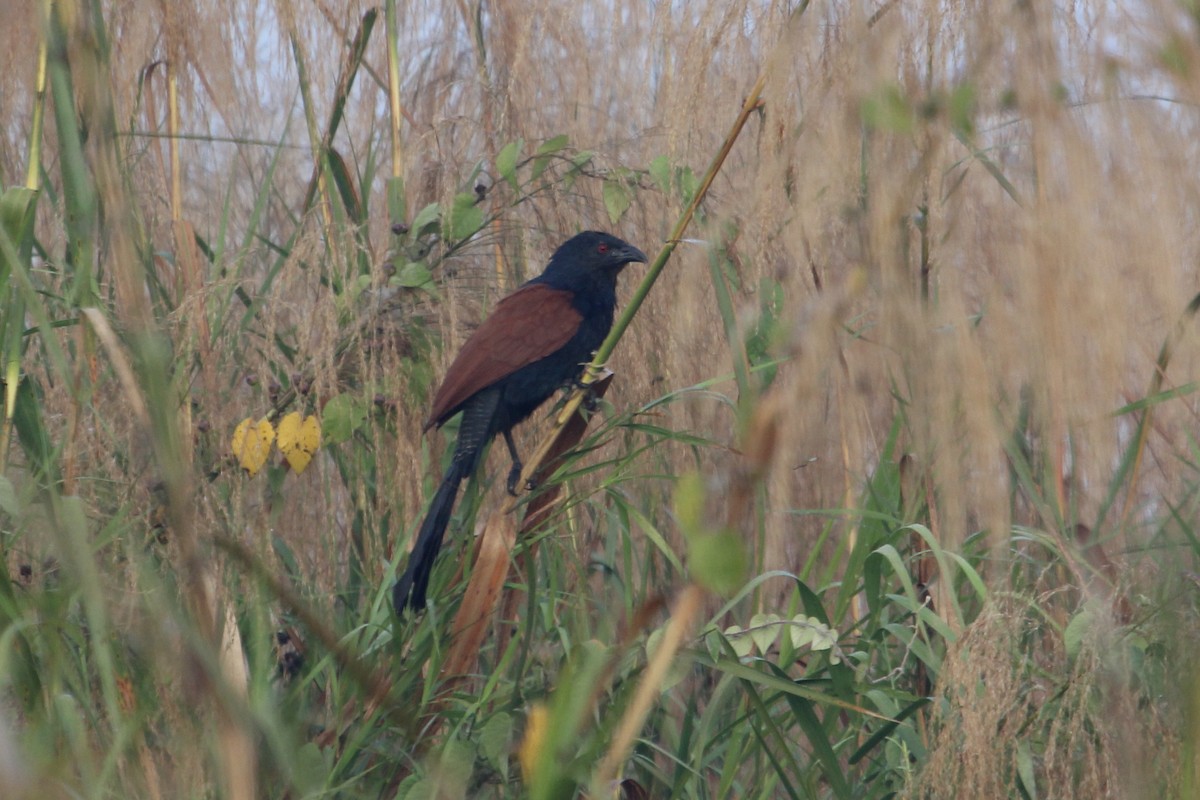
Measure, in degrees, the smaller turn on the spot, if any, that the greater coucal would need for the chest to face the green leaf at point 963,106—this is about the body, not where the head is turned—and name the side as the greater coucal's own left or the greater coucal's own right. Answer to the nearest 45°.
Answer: approximately 90° to the greater coucal's own right

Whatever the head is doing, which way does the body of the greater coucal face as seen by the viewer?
to the viewer's right
